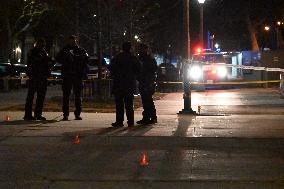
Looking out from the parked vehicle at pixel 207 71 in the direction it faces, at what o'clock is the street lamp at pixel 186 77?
The street lamp is roughly at 12 o'clock from the parked vehicle.
